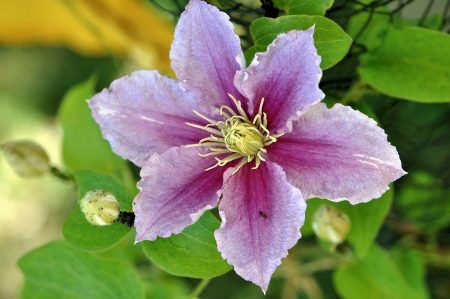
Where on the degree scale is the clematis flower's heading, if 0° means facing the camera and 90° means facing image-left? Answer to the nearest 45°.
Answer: approximately 0°
